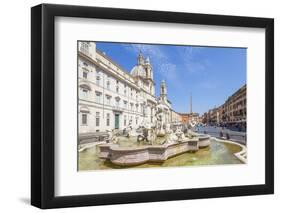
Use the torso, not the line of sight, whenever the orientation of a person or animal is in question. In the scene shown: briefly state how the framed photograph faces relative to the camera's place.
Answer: facing the viewer and to the right of the viewer
